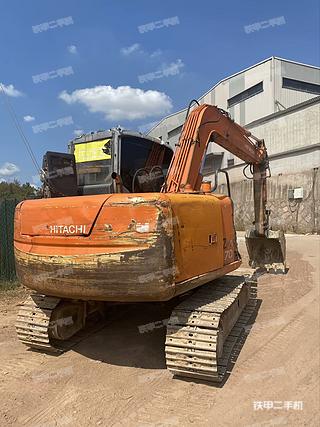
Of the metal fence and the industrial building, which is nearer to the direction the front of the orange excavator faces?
the industrial building

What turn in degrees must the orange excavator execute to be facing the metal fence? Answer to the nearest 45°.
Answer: approximately 90° to its left

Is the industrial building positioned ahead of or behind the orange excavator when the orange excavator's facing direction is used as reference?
ahead

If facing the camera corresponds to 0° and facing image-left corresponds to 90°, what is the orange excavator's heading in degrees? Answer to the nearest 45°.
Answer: approximately 225°
